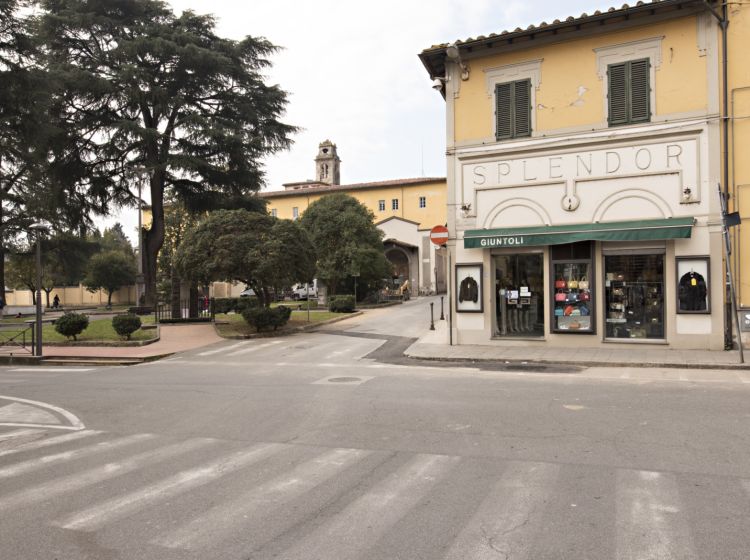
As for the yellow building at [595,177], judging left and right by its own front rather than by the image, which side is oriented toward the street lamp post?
right

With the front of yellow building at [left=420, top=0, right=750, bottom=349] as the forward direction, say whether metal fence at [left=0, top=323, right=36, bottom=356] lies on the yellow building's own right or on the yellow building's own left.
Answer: on the yellow building's own right

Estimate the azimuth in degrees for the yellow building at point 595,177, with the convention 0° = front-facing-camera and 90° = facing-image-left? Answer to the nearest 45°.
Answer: approximately 0°

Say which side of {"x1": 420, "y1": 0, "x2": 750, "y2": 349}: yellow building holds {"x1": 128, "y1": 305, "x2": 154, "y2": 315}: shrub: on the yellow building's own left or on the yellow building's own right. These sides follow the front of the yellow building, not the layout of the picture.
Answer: on the yellow building's own right

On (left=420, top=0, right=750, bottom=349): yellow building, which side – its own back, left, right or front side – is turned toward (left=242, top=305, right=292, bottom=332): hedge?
right

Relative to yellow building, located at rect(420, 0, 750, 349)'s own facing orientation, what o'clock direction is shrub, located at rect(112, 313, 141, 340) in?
The shrub is roughly at 3 o'clock from the yellow building.

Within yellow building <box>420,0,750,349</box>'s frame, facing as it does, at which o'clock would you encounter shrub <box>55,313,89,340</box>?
The shrub is roughly at 3 o'clock from the yellow building.

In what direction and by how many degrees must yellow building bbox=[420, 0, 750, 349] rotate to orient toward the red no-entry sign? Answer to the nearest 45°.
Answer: approximately 90° to its right

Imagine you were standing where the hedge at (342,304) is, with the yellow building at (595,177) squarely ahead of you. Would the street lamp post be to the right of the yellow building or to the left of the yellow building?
right
